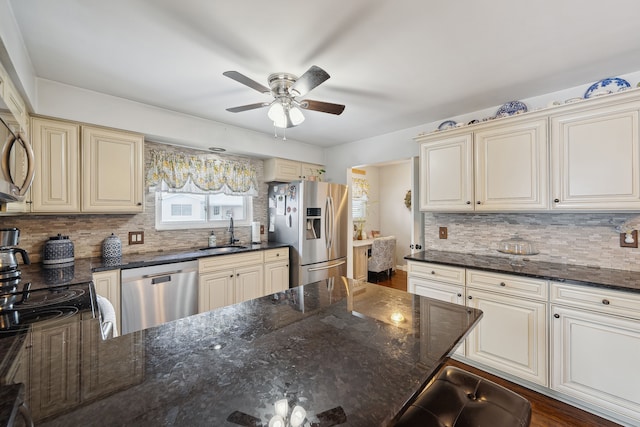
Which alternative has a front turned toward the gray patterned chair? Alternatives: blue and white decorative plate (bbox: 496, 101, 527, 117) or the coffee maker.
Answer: the coffee maker

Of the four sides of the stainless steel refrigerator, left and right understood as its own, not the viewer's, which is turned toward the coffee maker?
right

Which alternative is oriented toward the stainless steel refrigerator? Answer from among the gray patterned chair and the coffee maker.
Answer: the coffee maker

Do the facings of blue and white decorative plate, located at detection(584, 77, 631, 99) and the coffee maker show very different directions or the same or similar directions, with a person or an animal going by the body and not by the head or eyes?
very different directions

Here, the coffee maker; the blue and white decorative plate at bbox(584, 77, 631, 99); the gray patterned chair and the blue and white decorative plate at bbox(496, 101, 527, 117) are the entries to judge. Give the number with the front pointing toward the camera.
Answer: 2

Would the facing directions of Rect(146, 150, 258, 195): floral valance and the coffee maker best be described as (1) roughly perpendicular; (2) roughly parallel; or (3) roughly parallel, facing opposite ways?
roughly perpendicular

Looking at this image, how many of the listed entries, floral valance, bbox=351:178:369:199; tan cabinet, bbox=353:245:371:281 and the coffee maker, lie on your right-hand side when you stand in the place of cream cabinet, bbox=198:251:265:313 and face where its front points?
1

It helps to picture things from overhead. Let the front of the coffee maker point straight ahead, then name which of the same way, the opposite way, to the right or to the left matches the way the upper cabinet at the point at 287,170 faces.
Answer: to the right

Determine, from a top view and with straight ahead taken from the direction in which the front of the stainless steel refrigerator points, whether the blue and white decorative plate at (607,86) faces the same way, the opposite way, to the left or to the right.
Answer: to the right

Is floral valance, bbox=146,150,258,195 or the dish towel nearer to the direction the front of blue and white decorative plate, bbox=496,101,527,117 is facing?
the dish towel

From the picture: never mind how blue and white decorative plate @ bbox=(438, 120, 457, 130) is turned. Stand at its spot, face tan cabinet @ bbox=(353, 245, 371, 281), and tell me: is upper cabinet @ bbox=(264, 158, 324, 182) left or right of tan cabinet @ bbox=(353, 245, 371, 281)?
left

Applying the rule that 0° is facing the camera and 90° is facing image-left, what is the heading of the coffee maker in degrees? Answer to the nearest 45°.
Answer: approximately 270°
